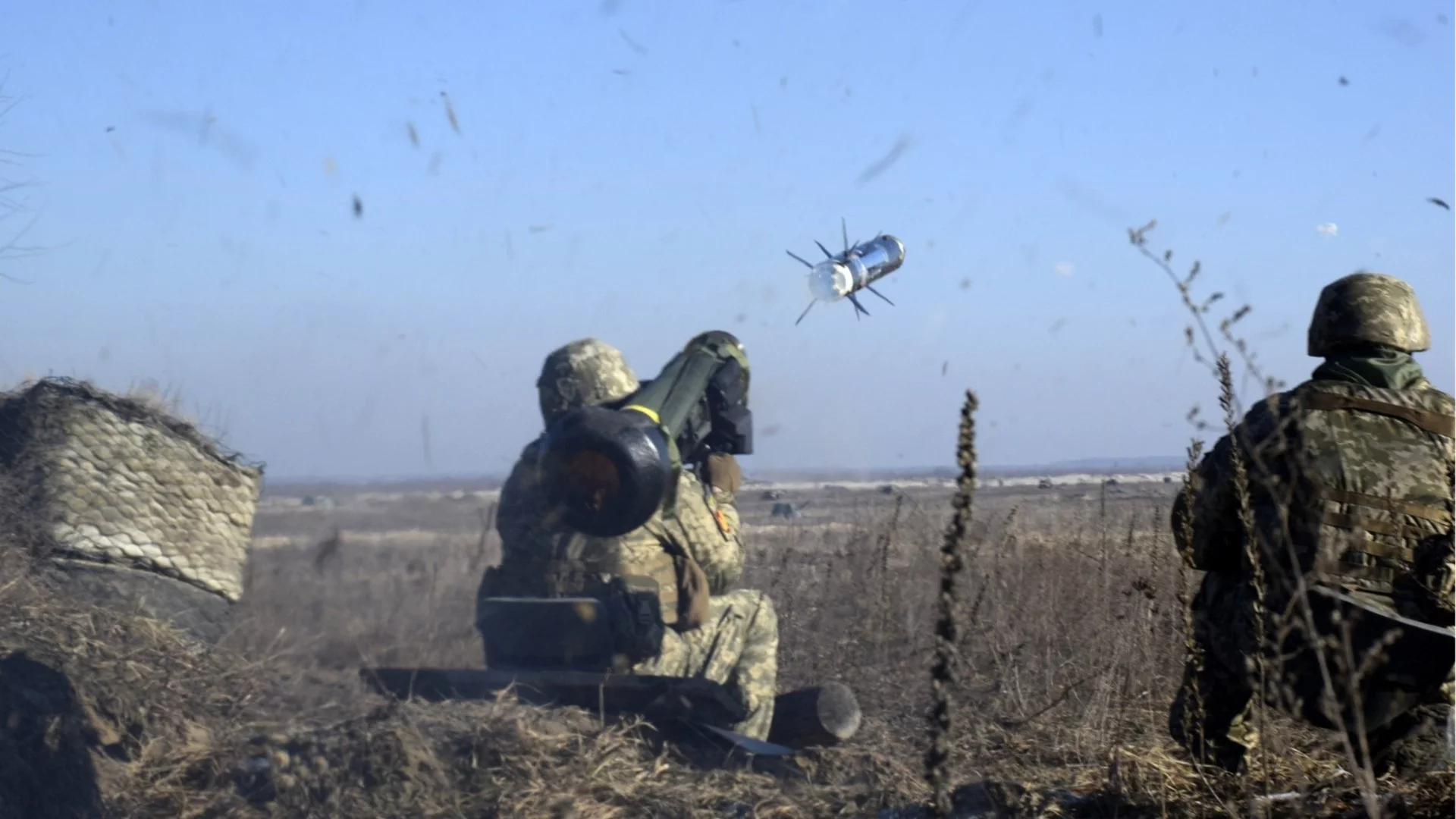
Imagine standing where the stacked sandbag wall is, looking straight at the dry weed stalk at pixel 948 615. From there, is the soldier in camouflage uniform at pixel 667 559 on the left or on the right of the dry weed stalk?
left

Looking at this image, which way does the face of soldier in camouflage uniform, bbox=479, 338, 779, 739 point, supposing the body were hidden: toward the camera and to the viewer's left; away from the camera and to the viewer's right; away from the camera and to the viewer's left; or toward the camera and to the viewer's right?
away from the camera and to the viewer's right

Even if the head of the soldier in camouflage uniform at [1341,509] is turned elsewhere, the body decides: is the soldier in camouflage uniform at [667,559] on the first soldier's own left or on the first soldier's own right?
on the first soldier's own left

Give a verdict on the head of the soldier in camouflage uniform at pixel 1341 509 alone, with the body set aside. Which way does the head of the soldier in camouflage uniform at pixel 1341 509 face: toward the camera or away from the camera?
away from the camera

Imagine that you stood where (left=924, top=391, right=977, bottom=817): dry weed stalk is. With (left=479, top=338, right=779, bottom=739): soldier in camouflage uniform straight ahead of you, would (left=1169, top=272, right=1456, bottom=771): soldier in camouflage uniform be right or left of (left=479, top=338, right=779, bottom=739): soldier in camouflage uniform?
right

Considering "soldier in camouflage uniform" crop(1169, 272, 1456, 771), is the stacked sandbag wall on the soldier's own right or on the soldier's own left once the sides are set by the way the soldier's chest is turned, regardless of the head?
on the soldier's own left

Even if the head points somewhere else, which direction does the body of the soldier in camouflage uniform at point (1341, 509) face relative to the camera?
away from the camera

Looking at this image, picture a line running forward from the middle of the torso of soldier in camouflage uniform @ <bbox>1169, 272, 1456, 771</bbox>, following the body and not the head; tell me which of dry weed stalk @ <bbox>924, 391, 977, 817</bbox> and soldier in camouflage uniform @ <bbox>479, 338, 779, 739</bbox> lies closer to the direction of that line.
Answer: the soldier in camouflage uniform
